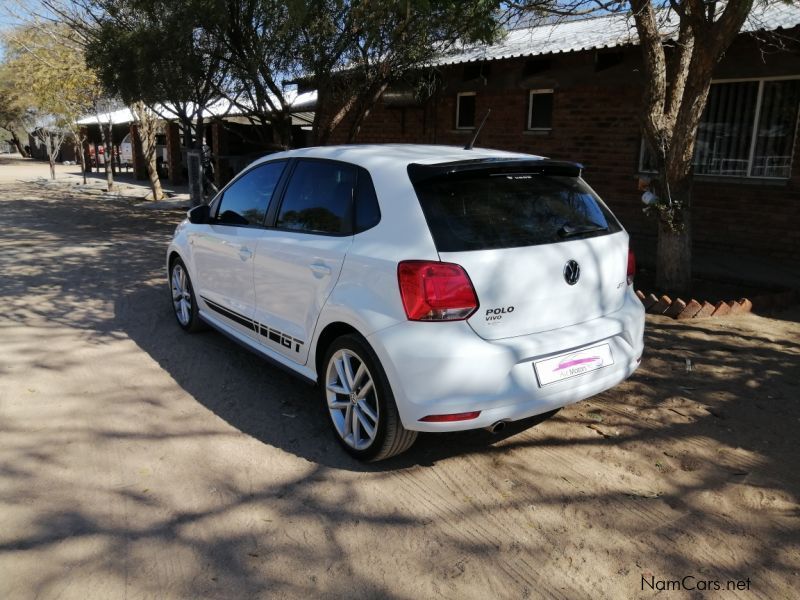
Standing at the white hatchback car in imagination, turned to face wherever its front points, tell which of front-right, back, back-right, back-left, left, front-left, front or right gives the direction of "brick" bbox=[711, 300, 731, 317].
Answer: right

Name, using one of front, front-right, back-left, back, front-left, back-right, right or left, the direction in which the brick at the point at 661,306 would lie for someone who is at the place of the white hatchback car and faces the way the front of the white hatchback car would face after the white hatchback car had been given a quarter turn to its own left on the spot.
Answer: back

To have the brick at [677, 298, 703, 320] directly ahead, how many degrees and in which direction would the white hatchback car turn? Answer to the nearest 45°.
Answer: approximately 90° to its right

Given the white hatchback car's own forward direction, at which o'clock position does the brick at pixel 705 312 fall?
The brick is roughly at 3 o'clock from the white hatchback car.

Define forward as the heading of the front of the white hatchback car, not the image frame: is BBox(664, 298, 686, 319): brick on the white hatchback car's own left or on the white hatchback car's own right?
on the white hatchback car's own right

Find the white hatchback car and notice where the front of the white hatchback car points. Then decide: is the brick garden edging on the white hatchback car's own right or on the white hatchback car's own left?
on the white hatchback car's own right

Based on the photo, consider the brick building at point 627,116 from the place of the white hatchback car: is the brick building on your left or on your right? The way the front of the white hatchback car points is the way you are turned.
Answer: on your right

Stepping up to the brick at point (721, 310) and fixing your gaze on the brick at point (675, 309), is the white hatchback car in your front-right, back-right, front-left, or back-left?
front-left

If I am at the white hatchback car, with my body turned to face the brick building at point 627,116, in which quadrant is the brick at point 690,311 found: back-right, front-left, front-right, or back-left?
front-right

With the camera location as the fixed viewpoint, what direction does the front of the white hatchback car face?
facing away from the viewer and to the left of the viewer
